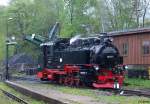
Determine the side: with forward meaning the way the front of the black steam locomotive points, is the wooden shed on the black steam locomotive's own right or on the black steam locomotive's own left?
on the black steam locomotive's own left

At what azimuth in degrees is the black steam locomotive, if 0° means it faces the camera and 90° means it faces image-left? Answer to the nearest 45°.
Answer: approximately 315°
